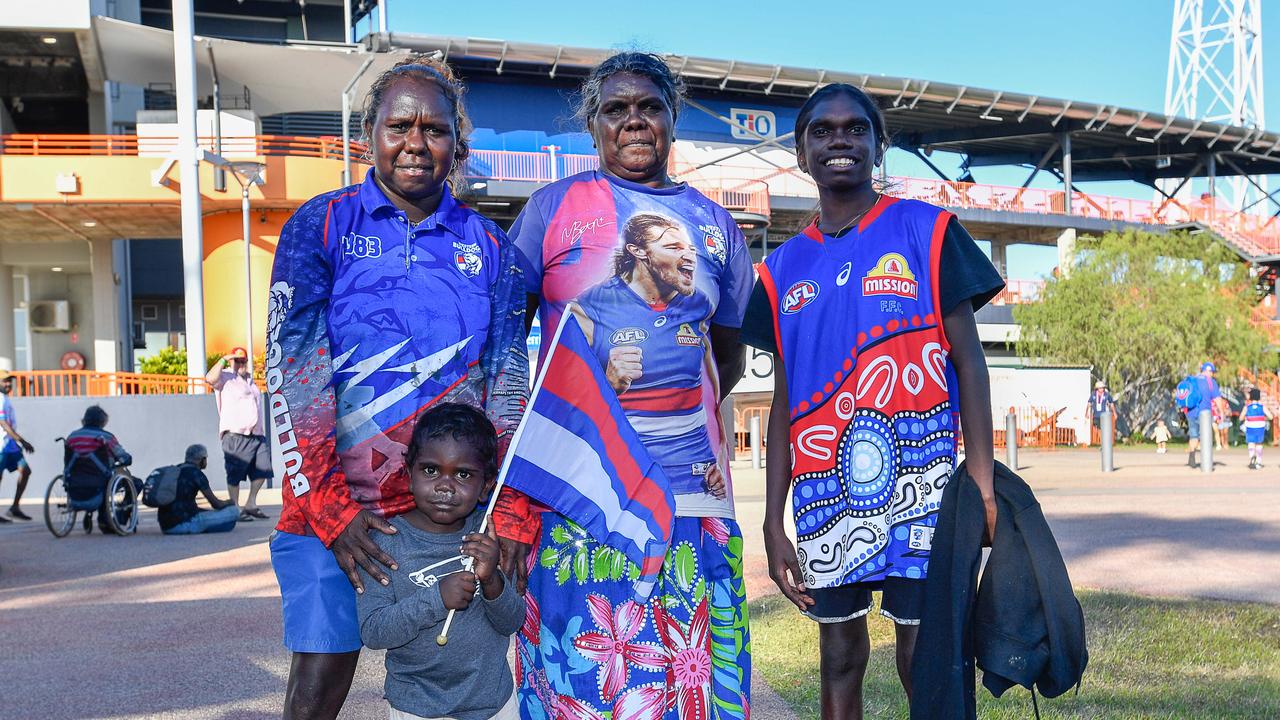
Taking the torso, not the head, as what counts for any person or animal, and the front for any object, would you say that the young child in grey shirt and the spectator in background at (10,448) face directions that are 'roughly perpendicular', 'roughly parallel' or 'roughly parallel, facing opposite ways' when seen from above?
roughly perpendicular

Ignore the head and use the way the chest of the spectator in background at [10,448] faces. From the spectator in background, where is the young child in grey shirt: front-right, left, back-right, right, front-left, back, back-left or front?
right

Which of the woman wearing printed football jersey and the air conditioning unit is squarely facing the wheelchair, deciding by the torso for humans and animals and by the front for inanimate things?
the air conditioning unit

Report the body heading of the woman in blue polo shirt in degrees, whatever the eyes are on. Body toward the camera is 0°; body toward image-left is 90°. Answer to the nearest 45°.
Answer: approximately 0°

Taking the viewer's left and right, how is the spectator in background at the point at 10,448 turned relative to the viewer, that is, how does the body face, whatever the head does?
facing to the right of the viewer

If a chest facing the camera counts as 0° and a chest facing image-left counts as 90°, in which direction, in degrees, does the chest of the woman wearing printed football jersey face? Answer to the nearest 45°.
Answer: approximately 0°

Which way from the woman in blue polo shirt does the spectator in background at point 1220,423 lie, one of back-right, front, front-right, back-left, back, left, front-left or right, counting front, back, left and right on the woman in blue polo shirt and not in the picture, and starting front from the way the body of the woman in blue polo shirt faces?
back-left

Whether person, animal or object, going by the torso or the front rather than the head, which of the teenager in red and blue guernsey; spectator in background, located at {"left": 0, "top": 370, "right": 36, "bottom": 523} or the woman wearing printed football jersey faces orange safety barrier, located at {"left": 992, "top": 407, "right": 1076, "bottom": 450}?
the spectator in background
